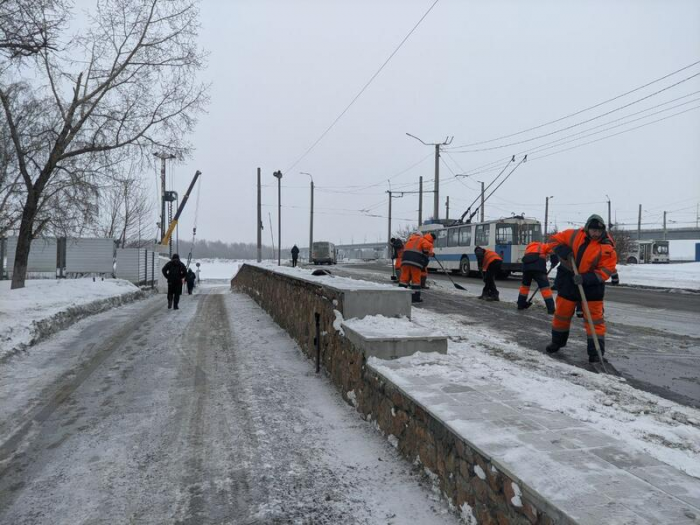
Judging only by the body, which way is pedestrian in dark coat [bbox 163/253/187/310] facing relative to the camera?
away from the camera

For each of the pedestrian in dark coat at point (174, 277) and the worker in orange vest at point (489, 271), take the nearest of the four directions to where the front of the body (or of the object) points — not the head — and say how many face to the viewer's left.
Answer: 1

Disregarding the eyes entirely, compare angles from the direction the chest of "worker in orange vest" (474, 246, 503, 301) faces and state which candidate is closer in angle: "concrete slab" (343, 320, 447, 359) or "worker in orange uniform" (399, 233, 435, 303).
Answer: the worker in orange uniform

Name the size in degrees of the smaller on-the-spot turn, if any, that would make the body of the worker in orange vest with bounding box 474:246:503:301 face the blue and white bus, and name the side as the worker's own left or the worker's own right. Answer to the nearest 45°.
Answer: approximately 90° to the worker's own right

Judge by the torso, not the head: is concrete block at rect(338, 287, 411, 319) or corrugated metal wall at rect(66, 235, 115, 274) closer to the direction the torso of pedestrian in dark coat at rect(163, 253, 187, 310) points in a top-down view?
the corrugated metal wall

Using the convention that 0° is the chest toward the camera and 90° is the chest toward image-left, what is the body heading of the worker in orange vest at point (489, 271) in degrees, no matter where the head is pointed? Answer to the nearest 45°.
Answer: approximately 90°
